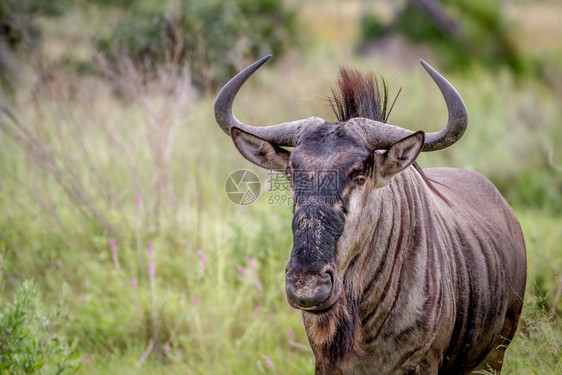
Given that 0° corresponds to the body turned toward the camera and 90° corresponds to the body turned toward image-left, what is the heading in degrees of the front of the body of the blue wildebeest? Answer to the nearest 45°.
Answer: approximately 45°

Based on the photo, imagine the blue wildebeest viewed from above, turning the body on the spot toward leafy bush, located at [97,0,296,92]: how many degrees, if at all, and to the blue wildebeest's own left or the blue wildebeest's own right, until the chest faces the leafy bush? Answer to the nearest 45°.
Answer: approximately 135° to the blue wildebeest's own right

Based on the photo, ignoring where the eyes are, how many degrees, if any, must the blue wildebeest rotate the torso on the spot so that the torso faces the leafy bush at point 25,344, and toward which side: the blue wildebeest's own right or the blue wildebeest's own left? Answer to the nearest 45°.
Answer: approximately 45° to the blue wildebeest's own right

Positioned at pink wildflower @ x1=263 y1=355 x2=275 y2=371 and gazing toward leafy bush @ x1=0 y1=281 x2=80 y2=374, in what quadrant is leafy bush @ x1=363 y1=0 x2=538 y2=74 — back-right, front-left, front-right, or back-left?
back-right

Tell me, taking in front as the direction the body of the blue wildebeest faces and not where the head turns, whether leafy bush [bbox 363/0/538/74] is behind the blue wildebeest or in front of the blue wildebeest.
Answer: behind
